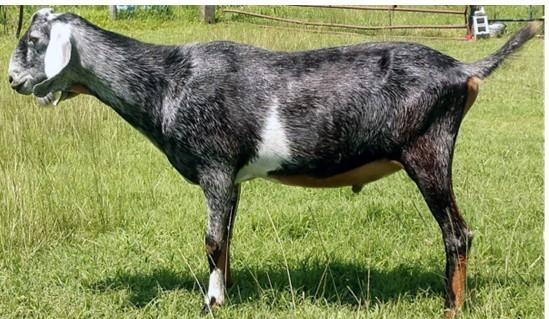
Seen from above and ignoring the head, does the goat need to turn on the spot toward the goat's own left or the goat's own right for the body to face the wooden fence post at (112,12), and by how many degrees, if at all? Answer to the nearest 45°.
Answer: approximately 90° to the goat's own right

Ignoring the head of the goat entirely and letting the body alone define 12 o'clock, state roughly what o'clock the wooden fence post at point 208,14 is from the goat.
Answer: The wooden fence post is roughly at 3 o'clock from the goat.

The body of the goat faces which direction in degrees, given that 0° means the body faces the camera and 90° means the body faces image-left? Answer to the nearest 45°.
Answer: approximately 90°
